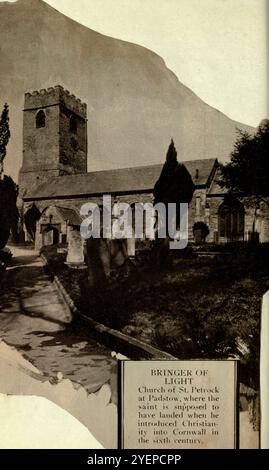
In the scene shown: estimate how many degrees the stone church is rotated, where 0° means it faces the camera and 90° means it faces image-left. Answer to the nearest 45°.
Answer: approximately 45°
